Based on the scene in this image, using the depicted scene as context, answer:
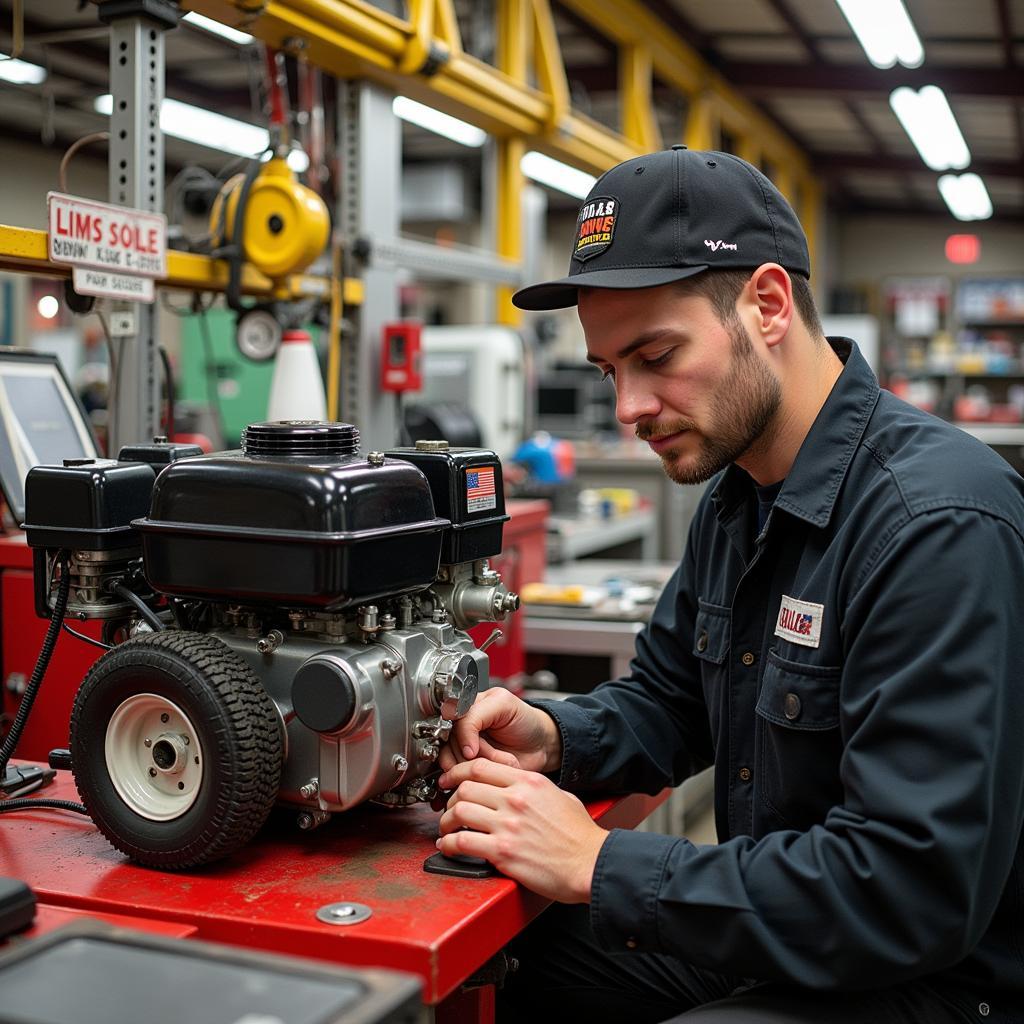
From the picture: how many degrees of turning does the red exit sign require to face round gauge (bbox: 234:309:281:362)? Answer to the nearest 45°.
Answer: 0° — it already faces it

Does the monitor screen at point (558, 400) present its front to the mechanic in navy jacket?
yes

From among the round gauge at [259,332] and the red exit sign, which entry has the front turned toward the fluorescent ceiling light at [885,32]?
the red exit sign

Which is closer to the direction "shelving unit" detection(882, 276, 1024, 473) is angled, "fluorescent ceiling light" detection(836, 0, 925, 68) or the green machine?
the fluorescent ceiling light

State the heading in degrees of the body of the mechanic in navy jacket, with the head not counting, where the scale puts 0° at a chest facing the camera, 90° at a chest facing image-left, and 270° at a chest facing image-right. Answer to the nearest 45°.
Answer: approximately 45°

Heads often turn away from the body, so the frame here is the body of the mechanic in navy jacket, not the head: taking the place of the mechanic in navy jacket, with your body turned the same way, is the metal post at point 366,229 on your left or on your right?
on your right
